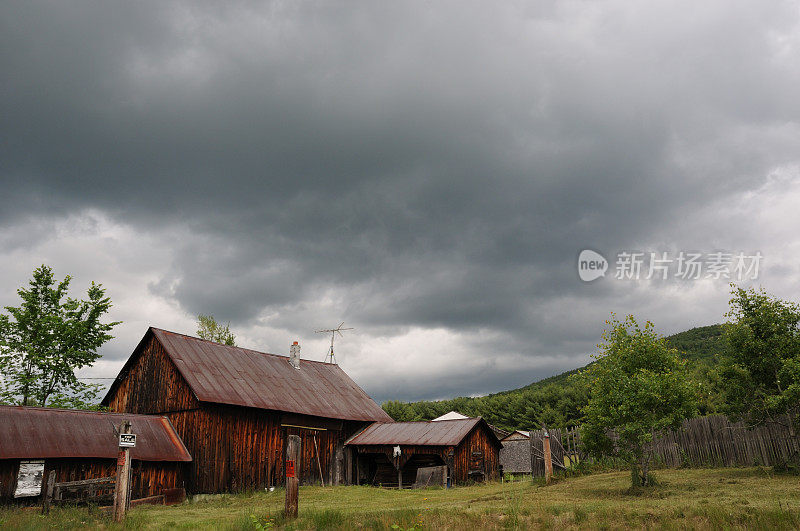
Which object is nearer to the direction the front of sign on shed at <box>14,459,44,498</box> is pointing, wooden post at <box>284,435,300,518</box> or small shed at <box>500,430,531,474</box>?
the wooden post

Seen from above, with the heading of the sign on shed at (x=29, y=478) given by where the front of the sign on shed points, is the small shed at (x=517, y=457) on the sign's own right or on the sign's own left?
on the sign's own left

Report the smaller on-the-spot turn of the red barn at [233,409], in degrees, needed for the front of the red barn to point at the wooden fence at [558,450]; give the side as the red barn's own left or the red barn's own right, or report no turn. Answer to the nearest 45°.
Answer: approximately 45° to the red barn's own left

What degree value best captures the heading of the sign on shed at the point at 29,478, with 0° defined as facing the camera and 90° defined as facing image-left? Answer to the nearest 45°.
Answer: approximately 0°

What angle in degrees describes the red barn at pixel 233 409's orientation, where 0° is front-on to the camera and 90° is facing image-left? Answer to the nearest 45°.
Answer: approximately 315°

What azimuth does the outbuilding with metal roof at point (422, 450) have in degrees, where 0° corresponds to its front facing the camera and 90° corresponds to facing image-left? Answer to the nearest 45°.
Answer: approximately 45°

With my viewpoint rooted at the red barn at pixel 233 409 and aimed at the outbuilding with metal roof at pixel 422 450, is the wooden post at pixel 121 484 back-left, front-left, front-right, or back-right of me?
back-right

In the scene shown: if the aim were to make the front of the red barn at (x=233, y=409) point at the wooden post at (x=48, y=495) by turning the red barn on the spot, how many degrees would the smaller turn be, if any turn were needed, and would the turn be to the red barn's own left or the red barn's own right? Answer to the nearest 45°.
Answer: approximately 90° to the red barn's own right

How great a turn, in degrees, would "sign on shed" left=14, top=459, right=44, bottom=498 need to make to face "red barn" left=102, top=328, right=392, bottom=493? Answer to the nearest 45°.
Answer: approximately 135° to its left

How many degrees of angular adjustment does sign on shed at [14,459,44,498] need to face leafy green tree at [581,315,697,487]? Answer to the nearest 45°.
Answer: approximately 45° to its left

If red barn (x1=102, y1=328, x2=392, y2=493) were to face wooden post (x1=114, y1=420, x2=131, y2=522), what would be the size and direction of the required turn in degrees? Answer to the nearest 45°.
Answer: approximately 45° to its right
